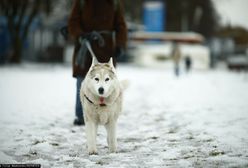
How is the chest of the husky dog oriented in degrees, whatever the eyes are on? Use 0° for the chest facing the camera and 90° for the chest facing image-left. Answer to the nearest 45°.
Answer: approximately 0°

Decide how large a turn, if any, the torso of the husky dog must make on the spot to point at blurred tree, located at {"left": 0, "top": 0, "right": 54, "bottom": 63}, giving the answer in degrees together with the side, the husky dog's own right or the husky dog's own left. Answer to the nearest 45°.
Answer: approximately 180°

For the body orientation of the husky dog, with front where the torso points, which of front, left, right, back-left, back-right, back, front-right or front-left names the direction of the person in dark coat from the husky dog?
back

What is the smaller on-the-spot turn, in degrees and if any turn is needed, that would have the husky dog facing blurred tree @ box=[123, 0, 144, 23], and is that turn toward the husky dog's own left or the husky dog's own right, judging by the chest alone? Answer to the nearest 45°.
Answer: approximately 180°
